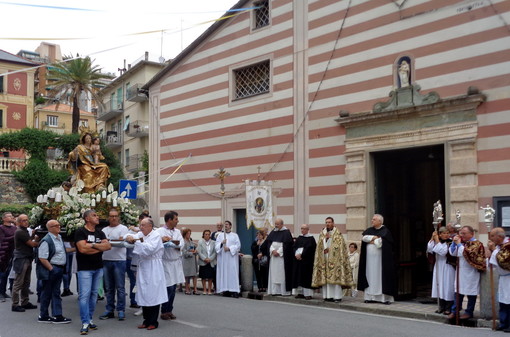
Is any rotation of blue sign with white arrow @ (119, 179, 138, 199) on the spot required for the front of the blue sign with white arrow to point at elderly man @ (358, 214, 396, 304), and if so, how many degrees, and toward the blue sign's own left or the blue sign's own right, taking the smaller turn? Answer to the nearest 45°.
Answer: approximately 45° to the blue sign's own left

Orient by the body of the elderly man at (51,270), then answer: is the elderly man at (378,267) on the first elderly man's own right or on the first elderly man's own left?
on the first elderly man's own left

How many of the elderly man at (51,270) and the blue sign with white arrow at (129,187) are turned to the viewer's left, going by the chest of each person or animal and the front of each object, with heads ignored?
0

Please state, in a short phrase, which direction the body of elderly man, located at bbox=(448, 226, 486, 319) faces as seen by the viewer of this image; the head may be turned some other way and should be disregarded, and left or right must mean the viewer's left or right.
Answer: facing the viewer and to the left of the viewer

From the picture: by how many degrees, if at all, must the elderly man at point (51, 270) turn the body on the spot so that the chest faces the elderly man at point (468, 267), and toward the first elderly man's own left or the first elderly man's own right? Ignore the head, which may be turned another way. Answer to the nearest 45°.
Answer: approximately 45° to the first elderly man's own left

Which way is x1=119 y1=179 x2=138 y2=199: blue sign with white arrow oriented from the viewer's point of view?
toward the camera

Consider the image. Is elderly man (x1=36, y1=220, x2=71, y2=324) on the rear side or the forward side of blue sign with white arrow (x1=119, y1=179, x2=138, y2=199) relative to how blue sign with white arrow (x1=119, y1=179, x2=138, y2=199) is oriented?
on the forward side

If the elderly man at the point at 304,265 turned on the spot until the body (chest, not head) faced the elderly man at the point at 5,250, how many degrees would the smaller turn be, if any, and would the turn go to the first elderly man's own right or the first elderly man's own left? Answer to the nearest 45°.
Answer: approximately 45° to the first elderly man's own right

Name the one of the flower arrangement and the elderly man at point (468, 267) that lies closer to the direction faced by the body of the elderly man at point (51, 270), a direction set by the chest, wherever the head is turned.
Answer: the elderly man

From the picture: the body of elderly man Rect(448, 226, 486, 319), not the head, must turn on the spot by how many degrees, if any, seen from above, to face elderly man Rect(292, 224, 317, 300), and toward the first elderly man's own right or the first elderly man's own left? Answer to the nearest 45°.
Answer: approximately 90° to the first elderly man's own right

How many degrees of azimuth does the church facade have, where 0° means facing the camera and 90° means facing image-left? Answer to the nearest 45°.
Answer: approximately 45°

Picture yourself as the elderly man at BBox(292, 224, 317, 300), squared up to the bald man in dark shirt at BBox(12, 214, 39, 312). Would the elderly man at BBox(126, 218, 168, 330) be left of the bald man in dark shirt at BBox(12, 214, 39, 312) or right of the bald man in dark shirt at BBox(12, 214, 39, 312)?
left

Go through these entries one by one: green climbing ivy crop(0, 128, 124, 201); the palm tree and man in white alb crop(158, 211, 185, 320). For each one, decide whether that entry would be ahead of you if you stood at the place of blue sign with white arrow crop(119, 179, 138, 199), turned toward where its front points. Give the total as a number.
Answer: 1

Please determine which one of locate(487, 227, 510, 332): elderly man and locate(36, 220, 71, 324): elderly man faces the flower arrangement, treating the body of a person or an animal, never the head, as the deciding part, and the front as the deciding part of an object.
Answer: locate(487, 227, 510, 332): elderly man

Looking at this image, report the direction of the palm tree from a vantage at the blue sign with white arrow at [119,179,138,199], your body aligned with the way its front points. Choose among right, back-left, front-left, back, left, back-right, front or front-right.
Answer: back
